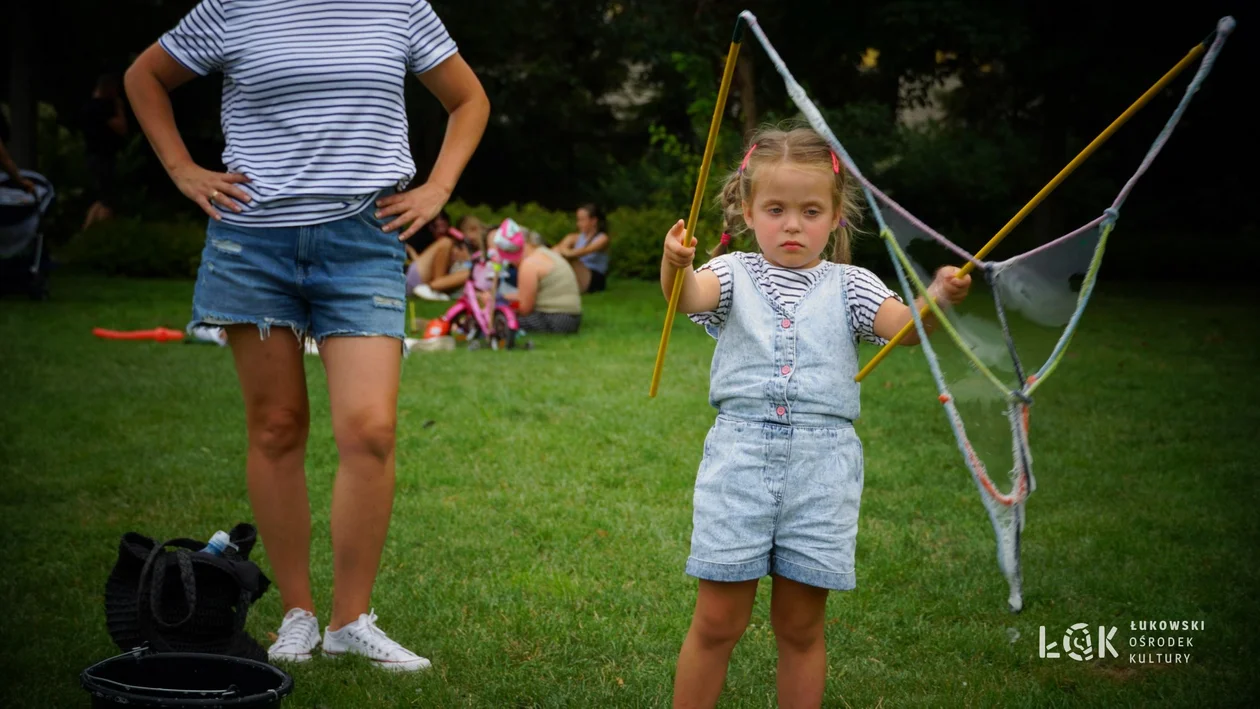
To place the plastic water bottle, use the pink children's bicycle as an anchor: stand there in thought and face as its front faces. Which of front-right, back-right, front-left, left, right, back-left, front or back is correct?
front-right

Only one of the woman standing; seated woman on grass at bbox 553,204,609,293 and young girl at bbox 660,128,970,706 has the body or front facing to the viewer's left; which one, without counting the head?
the seated woman on grass

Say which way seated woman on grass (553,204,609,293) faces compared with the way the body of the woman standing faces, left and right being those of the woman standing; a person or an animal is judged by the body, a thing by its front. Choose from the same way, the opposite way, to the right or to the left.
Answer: to the right

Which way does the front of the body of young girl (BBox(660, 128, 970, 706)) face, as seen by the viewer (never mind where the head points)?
toward the camera

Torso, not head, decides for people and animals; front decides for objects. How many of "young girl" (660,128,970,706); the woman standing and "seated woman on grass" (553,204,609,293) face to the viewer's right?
0

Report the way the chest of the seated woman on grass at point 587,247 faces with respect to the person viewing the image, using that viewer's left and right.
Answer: facing to the left of the viewer

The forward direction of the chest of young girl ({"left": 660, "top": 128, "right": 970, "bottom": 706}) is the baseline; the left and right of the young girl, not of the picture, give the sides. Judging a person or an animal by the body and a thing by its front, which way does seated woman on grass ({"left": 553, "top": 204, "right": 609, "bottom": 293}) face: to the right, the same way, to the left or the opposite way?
to the right

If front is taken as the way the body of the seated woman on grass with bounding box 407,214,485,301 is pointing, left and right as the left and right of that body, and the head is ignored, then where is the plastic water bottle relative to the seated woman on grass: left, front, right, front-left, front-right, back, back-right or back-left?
right
